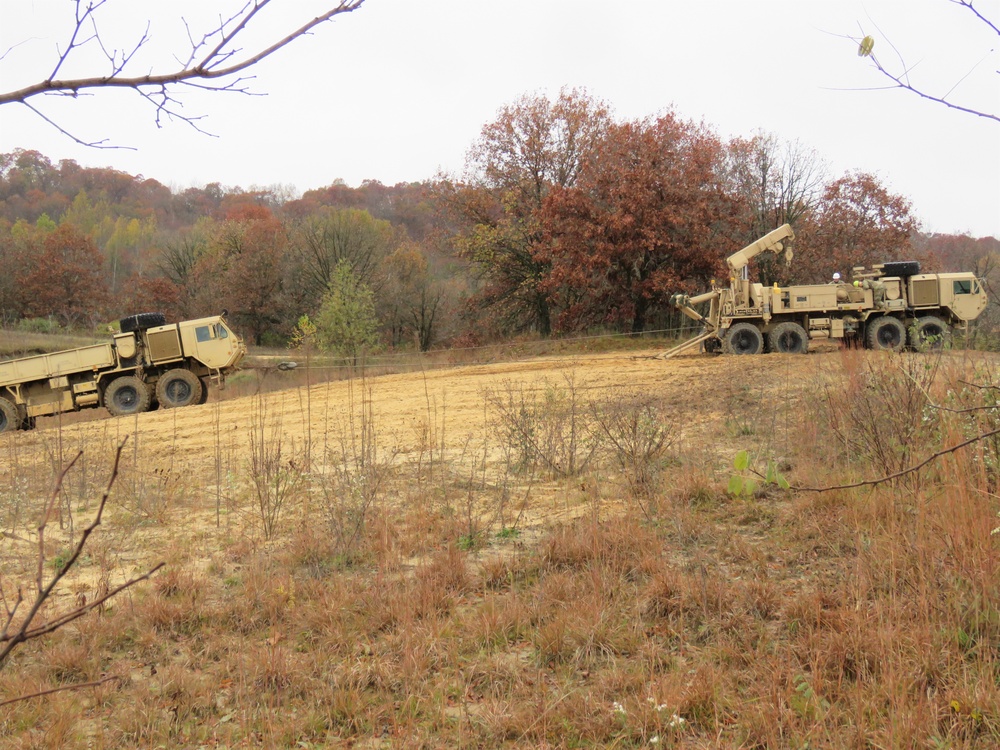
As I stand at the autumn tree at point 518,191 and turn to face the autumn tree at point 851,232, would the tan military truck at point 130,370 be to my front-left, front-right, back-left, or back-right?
back-right

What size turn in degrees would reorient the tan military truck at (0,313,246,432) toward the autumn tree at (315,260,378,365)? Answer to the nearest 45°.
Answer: approximately 45° to its left

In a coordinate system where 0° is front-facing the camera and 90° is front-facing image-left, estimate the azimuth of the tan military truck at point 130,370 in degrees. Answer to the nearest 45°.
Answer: approximately 270°

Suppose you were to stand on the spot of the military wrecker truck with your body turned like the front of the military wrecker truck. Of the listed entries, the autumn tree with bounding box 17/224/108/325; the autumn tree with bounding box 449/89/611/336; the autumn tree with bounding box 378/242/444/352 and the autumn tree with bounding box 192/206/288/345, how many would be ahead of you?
0

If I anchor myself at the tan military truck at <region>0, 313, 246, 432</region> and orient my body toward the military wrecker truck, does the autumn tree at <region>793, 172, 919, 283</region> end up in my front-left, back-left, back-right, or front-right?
front-left

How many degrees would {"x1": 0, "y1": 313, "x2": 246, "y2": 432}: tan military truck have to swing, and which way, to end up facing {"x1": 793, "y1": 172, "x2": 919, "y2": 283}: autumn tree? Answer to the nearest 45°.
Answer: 0° — it already faces it

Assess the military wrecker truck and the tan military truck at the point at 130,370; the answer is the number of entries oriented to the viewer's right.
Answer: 2

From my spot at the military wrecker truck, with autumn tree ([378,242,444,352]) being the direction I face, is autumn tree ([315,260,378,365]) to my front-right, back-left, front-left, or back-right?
front-left

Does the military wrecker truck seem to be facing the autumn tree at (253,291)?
no

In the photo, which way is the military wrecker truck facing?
to the viewer's right

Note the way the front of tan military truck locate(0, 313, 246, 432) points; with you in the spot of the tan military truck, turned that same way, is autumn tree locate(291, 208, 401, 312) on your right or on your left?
on your left

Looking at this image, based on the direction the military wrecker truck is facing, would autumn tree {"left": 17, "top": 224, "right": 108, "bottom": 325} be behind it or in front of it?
behind

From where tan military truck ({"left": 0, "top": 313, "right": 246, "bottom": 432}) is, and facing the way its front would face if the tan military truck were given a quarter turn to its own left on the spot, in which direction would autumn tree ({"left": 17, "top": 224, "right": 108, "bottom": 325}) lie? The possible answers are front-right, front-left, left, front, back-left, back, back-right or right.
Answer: front

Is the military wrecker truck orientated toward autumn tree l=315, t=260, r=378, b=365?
no
